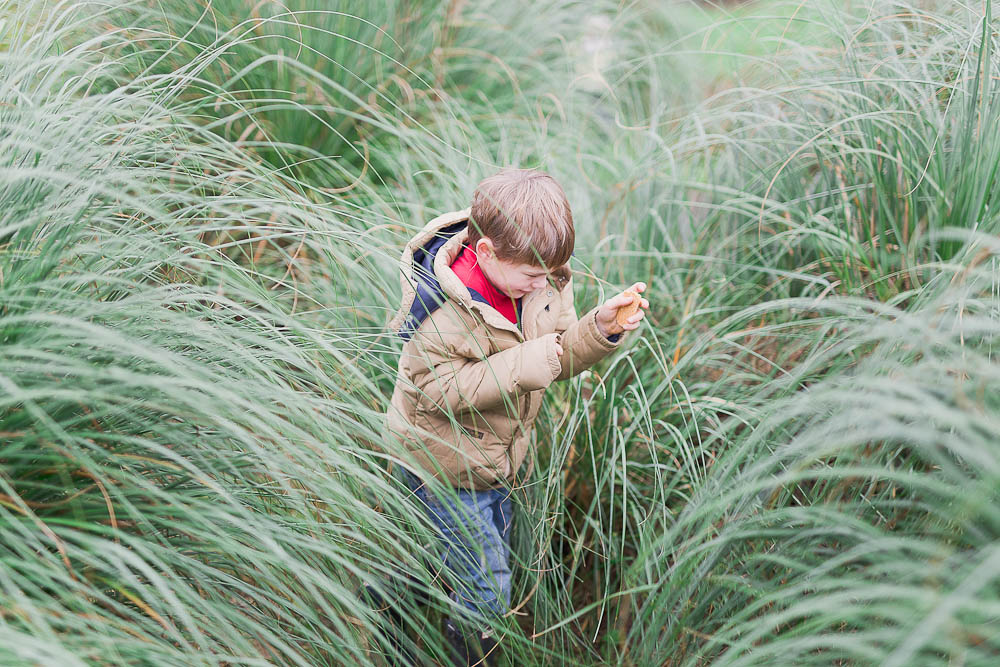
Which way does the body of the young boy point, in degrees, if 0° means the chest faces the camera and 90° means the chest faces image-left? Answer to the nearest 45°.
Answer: approximately 315°

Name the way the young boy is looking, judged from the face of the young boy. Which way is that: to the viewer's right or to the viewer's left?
to the viewer's right
